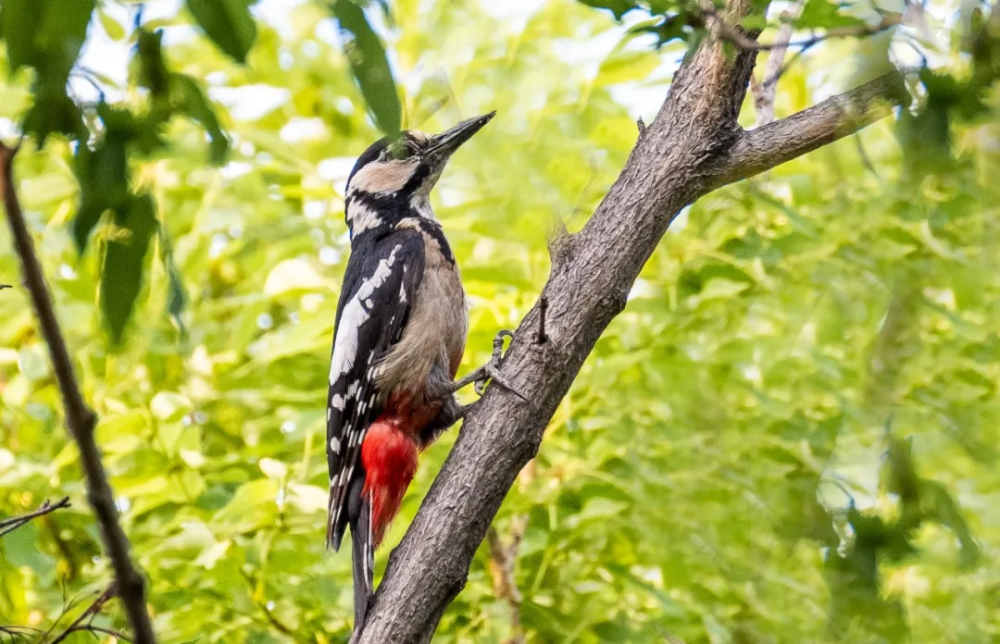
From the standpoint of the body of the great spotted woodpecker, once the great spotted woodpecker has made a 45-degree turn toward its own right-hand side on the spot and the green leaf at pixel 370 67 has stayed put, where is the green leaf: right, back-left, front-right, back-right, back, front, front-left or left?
front-right

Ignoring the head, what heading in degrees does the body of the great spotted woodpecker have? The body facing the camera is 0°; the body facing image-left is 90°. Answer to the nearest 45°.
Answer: approximately 270°
